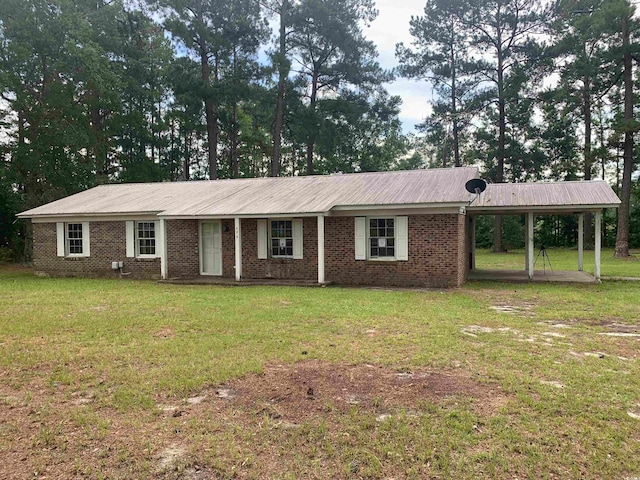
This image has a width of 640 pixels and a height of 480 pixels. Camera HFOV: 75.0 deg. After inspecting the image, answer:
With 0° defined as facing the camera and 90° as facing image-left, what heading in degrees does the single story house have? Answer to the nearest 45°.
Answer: approximately 45°
